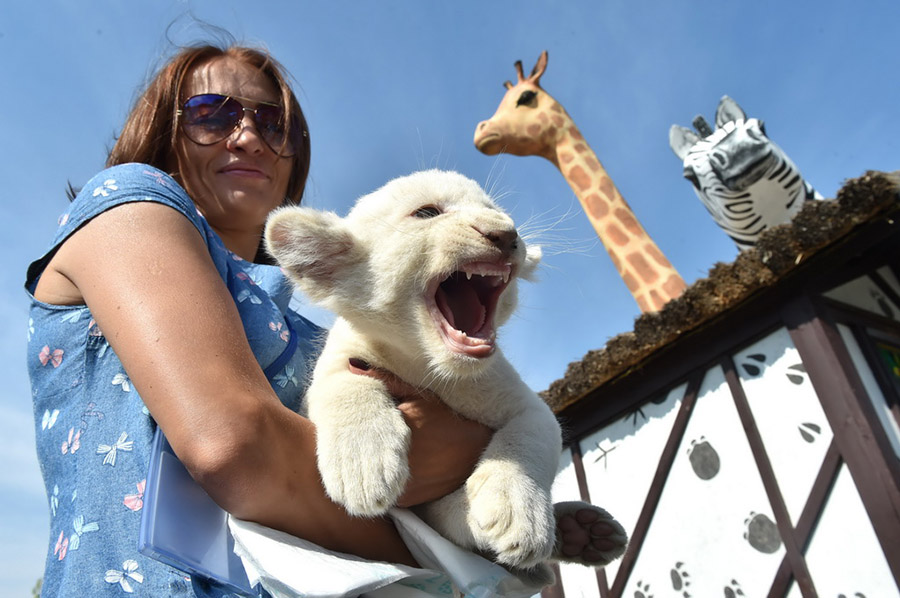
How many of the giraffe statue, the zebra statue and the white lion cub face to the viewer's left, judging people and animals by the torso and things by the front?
1

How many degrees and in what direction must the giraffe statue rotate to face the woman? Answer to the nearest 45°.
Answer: approximately 90° to its left

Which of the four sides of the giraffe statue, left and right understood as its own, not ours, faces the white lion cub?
left

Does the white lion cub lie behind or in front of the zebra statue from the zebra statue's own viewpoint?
in front

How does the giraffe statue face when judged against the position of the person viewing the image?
facing to the left of the viewer

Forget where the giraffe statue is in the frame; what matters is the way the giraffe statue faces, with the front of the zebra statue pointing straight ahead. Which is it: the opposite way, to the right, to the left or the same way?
to the right

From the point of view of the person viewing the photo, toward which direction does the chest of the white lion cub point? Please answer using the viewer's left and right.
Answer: facing the viewer and to the right of the viewer
